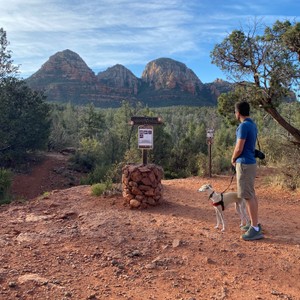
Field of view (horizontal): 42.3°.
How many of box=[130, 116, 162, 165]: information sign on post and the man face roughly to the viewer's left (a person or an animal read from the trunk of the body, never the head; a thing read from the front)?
1

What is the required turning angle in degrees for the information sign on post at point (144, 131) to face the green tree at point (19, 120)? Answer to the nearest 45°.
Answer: approximately 135° to its right

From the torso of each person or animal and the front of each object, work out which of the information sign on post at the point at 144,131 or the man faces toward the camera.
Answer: the information sign on post

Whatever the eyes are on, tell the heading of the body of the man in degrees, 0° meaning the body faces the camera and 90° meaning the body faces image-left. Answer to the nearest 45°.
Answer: approximately 90°

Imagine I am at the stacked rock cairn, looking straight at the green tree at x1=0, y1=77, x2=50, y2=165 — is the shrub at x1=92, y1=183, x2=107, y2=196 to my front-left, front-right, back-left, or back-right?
front-left

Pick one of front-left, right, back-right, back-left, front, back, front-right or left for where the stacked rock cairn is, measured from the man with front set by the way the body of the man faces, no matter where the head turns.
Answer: front-right

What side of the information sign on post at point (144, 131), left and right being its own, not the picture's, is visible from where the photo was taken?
front

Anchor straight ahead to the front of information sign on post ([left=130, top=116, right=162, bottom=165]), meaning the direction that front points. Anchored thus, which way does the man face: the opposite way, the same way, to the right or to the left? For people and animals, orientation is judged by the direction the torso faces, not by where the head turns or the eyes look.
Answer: to the right
